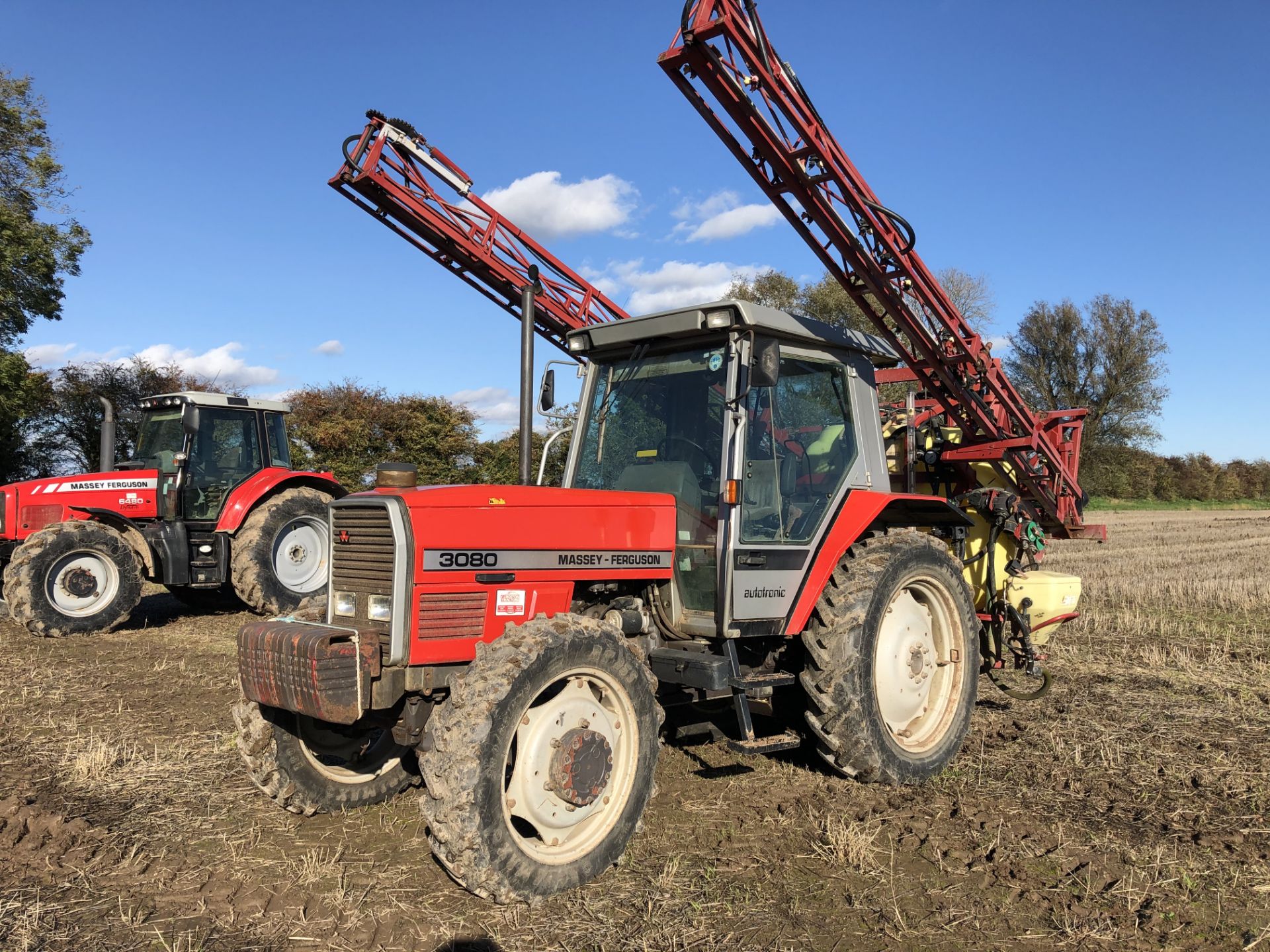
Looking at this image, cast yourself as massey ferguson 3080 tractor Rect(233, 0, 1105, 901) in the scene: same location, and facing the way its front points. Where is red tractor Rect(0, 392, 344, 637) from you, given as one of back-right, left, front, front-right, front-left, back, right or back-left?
right

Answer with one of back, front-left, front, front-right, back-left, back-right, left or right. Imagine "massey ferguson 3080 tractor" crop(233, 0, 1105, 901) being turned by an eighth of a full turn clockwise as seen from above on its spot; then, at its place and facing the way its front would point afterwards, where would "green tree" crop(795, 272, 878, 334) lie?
right

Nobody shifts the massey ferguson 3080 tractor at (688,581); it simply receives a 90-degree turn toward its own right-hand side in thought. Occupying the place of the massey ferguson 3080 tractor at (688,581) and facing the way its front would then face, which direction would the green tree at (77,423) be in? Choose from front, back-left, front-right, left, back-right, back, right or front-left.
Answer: front

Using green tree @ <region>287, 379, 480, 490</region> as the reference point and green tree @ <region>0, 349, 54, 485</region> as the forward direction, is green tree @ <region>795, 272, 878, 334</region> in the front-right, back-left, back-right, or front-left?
back-right

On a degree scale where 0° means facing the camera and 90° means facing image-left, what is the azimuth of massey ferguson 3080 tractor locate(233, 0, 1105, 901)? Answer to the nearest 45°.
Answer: approximately 45°

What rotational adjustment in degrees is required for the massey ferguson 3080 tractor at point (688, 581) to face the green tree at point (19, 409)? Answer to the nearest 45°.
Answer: approximately 90° to its right

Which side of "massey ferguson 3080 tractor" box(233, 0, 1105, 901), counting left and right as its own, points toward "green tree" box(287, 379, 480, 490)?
right
